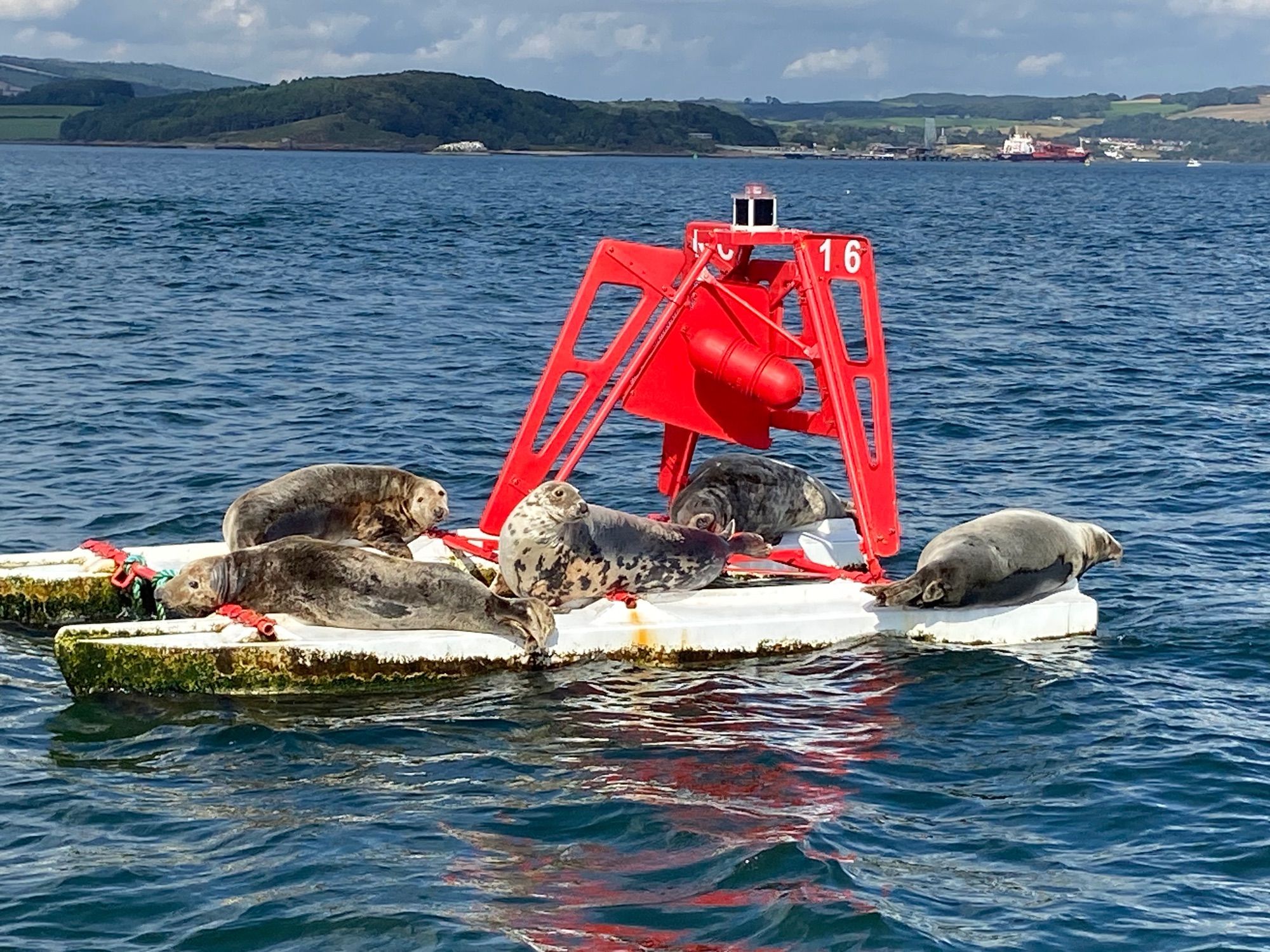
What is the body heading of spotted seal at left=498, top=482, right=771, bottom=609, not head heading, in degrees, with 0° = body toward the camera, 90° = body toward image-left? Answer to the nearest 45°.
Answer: approximately 90°

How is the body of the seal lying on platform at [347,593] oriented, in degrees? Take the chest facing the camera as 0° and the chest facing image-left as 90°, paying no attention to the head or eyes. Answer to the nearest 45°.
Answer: approximately 90°

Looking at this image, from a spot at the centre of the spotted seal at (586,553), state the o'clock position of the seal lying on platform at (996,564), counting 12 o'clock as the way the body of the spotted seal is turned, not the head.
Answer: The seal lying on platform is roughly at 6 o'clock from the spotted seal.

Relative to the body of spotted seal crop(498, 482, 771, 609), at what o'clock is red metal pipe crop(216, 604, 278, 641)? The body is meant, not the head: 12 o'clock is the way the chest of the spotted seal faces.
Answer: The red metal pipe is roughly at 11 o'clock from the spotted seal.

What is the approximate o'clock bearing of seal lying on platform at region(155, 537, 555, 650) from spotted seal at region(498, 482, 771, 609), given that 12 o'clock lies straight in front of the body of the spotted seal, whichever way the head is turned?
The seal lying on platform is roughly at 11 o'clock from the spotted seal.

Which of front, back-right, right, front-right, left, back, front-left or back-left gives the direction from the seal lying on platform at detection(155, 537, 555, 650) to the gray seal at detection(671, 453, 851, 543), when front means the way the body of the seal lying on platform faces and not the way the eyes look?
back-right

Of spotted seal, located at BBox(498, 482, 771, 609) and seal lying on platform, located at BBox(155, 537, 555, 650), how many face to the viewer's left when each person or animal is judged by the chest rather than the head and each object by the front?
2

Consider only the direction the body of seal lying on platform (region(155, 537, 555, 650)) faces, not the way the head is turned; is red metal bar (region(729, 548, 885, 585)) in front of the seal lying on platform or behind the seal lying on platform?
behind
